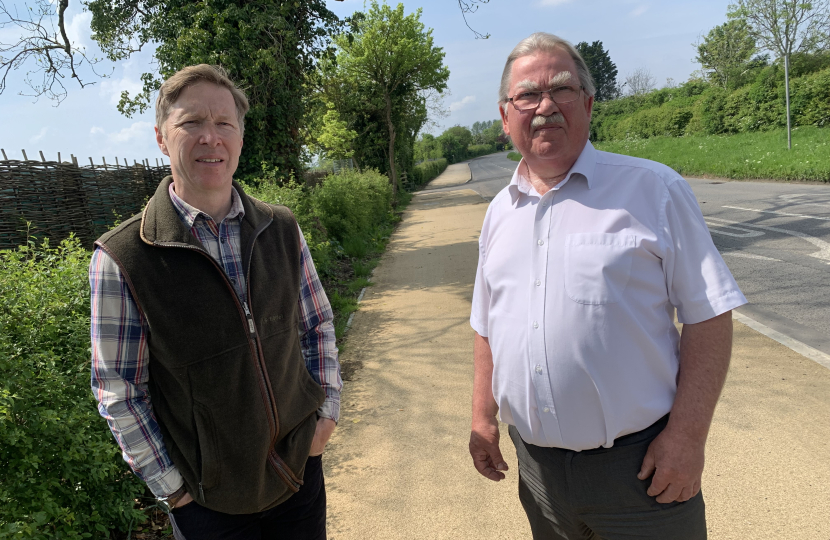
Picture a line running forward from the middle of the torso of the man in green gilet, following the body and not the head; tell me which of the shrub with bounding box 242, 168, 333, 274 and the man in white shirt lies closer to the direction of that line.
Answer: the man in white shirt

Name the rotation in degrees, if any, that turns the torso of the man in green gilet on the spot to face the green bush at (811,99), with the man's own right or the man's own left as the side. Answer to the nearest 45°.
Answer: approximately 90° to the man's own left

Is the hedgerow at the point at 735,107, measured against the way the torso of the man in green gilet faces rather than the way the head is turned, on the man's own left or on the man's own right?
on the man's own left

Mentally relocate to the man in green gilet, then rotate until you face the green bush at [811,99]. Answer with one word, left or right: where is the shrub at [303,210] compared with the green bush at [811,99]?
left

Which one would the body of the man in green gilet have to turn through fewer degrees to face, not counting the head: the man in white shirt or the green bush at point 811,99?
the man in white shirt

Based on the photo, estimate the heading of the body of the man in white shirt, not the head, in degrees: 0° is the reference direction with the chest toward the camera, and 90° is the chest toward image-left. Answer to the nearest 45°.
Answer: approximately 45°

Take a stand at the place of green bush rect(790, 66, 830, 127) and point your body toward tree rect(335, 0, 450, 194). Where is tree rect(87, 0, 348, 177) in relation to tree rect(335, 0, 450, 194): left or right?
left
